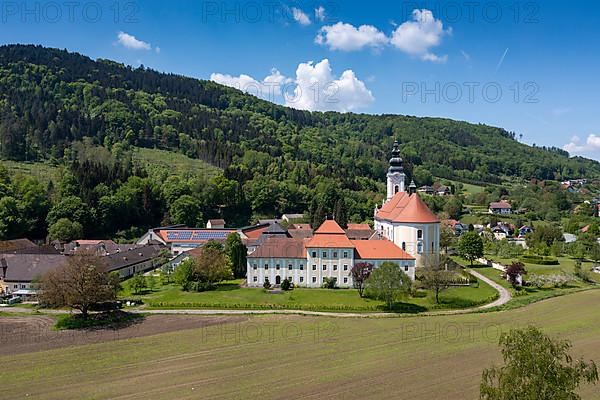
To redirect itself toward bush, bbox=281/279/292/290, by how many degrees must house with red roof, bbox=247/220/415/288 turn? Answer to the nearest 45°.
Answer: approximately 45° to its right

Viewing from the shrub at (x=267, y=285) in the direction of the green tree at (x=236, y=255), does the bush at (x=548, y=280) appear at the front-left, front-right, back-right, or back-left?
back-right

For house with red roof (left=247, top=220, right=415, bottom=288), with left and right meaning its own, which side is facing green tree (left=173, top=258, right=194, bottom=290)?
right

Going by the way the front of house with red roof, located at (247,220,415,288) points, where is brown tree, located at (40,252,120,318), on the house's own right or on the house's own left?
on the house's own right

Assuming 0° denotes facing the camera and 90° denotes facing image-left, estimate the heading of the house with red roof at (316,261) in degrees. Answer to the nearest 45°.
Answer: approximately 0°

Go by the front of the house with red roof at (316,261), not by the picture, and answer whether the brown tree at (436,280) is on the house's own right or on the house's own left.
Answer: on the house's own left

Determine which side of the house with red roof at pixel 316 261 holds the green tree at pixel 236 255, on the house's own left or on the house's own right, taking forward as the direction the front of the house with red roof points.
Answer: on the house's own right

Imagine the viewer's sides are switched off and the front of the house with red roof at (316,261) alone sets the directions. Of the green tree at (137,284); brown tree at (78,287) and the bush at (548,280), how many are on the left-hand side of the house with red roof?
1

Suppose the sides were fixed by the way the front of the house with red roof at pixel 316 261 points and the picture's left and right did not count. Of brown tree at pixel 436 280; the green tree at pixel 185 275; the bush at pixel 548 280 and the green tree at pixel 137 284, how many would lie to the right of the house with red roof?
2

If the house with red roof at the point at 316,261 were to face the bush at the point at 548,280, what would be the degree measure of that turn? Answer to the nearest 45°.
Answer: approximately 90° to its left

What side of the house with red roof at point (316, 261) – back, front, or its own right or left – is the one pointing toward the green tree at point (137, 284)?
right
